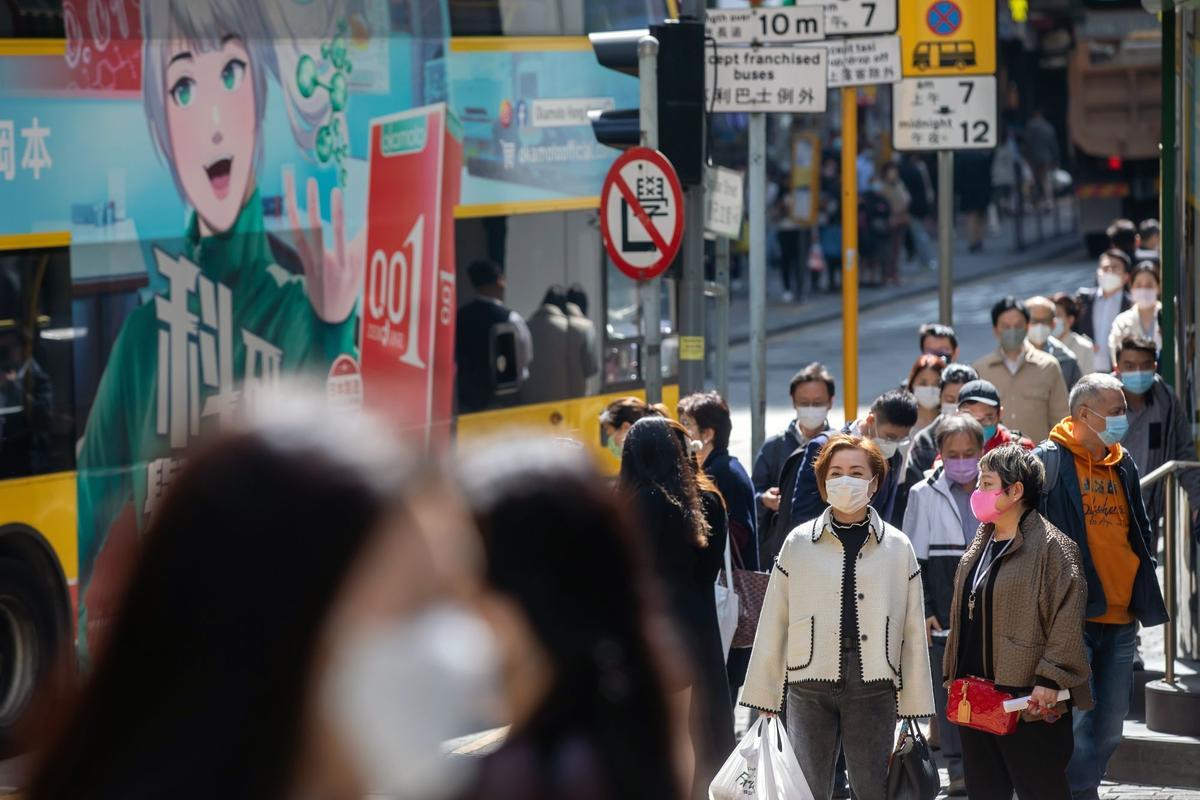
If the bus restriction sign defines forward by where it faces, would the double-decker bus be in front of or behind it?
in front

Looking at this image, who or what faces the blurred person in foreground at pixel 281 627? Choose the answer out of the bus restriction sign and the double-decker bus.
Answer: the bus restriction sign

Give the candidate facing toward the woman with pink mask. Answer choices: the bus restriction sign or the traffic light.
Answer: the bus restriction sign

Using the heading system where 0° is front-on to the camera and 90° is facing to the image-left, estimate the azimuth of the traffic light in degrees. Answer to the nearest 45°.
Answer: approximately 90°

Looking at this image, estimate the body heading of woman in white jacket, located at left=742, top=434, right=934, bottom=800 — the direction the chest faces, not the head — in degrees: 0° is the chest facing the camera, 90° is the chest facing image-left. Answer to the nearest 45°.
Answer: approximately 0°

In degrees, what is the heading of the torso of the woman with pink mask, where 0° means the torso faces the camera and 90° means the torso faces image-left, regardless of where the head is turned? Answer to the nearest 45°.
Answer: approximately 45°

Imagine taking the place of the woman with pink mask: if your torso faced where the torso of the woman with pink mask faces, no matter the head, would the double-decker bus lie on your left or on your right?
on your right

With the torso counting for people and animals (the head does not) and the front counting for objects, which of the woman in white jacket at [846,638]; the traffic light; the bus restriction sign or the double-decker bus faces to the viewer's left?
the traffic light

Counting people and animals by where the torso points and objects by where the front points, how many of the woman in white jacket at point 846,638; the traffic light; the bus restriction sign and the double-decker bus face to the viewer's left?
1

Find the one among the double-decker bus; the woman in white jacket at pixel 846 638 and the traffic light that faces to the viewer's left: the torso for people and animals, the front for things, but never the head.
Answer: the traffic light

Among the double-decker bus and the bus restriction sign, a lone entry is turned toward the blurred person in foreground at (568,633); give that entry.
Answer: the bus restriction sign

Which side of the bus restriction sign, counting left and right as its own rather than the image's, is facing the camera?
front

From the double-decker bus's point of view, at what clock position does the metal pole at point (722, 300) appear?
The metal pole is roughly at 12 o'clock from the double-decker bus.

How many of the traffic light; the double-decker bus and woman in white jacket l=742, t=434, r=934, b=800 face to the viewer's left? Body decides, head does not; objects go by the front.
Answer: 1
